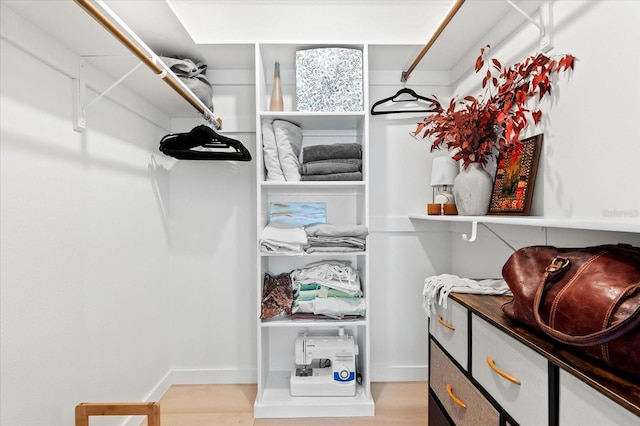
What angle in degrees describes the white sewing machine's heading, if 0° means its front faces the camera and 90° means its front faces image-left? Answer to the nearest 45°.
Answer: approximately 0°

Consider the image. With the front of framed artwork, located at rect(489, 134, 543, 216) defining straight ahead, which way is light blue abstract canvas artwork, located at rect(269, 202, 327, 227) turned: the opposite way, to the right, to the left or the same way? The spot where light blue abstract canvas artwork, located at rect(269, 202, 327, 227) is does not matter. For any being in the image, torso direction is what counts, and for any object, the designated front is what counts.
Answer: to the left

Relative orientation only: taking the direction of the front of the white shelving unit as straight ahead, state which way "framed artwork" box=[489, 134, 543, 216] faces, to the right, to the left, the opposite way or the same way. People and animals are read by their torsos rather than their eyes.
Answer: to the right

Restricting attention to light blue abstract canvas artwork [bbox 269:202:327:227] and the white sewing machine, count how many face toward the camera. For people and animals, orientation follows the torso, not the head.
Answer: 2

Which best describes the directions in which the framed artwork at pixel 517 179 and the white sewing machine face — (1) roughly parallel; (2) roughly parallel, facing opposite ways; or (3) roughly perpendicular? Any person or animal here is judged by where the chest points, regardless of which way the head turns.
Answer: roughly perpendicular

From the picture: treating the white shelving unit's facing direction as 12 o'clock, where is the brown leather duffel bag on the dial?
The brown leather duffel bag is roughly at 11 o'clock from the white shelving unit.

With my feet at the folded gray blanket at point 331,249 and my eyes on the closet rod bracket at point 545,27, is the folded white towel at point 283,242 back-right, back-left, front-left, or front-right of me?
back-right

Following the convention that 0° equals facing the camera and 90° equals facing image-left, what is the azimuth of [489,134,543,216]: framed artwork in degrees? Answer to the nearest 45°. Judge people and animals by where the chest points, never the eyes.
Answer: approximately 45°
